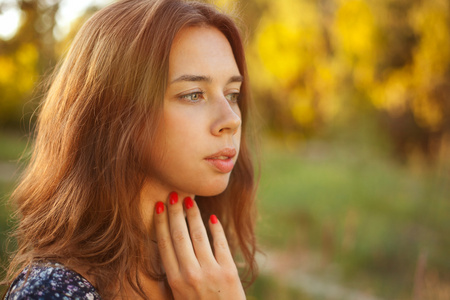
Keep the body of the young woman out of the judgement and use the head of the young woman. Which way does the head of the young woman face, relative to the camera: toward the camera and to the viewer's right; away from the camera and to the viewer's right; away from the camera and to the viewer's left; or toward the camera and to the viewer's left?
toward the camera and to the viewer's right
